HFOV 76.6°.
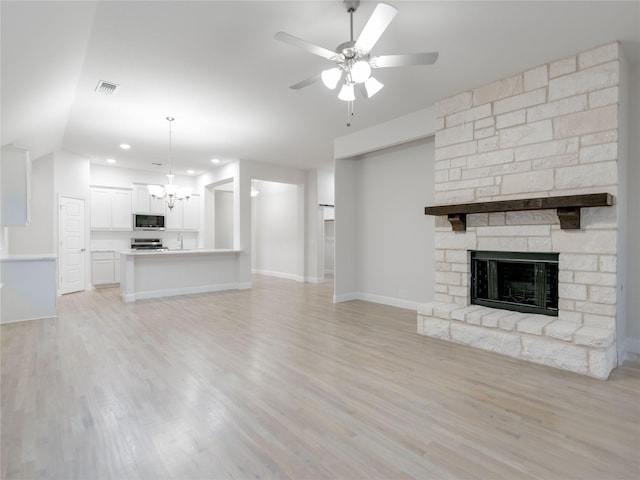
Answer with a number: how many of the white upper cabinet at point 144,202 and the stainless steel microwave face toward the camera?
2

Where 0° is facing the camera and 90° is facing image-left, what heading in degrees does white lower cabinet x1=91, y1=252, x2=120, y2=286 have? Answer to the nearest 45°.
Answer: approximately 0°

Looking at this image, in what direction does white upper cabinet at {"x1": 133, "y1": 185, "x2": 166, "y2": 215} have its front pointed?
toward the camera

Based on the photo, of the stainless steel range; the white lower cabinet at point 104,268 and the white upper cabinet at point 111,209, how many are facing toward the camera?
3

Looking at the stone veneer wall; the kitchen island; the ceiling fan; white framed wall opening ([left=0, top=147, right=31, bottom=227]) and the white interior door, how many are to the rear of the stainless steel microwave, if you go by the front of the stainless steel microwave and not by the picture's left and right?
0

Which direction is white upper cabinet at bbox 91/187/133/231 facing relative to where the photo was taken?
toward the camera

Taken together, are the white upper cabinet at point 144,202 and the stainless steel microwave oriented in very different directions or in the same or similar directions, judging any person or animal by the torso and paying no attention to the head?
same or similar directions

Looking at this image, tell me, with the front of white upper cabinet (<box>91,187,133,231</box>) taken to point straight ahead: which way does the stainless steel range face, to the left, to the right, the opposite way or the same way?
the same way

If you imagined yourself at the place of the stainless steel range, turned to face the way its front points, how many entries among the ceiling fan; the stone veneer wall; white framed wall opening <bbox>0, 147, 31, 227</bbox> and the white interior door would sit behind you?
0

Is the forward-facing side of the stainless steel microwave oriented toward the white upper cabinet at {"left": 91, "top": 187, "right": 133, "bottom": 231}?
no

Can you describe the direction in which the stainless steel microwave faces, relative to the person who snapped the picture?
facing the viewer

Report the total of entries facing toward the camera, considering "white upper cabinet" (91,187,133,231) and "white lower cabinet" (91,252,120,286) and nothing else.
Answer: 2

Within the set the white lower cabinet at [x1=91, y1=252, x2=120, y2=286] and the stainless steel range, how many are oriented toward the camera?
2

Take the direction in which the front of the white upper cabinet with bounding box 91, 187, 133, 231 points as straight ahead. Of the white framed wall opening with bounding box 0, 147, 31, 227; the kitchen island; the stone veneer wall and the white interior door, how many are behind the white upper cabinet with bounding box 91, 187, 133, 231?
0

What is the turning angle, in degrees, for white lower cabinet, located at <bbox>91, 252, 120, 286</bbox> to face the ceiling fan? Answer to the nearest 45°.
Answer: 0° — it already faces it

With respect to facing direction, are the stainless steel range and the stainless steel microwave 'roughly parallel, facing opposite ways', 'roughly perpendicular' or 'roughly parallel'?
roughly parallel

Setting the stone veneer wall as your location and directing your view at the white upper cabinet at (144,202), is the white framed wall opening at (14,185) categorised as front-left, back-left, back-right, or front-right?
front-left

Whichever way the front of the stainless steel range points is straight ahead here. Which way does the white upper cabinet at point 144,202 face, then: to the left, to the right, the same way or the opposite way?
the same way
